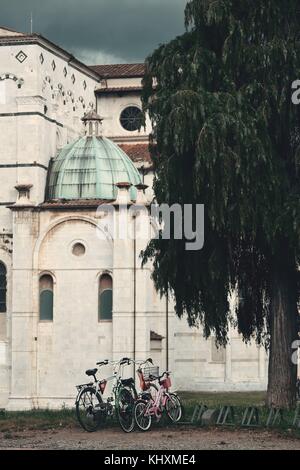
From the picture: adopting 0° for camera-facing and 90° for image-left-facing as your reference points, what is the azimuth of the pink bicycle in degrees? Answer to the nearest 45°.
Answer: approximately 225°
